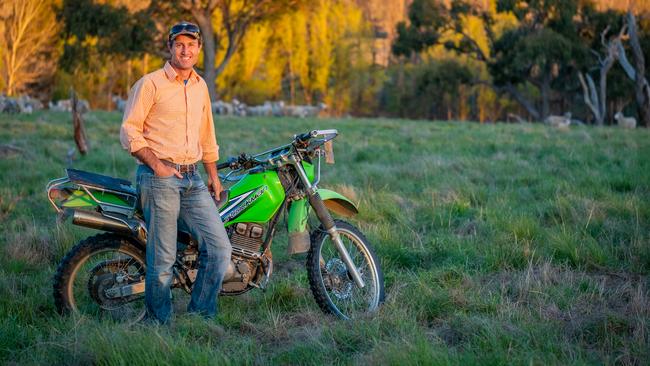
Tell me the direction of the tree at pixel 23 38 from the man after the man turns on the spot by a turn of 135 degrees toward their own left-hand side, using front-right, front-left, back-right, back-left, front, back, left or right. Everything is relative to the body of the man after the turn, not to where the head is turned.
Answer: front

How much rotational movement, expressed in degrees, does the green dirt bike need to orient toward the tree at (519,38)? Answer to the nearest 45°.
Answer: approximately 45° to its left

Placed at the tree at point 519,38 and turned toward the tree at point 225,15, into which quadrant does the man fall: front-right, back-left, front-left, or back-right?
front-left

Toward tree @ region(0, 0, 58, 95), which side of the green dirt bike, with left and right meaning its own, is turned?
left

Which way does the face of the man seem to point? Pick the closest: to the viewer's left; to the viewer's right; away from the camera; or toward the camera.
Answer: toward the camera

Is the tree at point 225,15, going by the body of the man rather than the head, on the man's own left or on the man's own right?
on the man's own left

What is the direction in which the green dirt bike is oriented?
to the viewer's right

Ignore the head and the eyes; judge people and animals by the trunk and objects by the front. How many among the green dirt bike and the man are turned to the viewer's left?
0

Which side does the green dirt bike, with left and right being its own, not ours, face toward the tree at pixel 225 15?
left

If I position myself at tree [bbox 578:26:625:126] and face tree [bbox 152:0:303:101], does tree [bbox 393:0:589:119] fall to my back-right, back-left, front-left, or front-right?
front-right

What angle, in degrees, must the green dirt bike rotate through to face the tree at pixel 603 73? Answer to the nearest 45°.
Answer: approximately 45° to its left

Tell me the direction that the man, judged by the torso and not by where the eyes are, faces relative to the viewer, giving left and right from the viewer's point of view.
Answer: facing the viewer and to the right of the viewer
